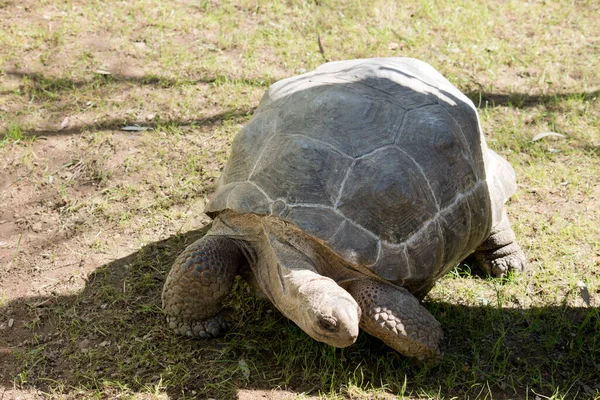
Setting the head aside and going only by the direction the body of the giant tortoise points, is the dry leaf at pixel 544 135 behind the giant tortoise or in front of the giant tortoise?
behind

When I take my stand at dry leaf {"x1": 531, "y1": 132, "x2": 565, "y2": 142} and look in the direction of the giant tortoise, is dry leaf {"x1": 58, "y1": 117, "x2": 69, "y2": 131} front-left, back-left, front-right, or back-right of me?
front-right

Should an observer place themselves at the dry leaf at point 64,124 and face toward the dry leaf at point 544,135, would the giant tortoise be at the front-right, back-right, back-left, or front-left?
front-right

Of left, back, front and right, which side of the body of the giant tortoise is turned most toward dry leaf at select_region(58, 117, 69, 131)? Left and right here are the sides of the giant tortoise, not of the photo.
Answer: right

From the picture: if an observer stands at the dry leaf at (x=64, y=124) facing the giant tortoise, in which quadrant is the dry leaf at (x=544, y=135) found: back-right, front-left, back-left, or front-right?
front-left

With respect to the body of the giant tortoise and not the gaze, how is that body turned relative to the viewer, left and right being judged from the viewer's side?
facing the viewer and to the left of the viewer
